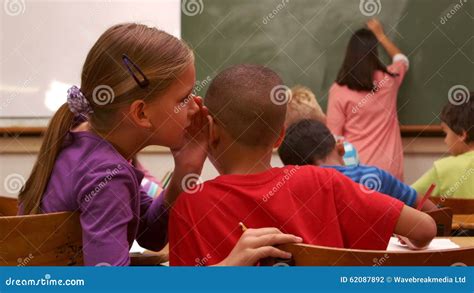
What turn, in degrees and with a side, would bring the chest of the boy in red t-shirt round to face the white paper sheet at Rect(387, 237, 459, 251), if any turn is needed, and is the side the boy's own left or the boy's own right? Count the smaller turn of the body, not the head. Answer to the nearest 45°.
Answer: approximately 45° to the boy's own right

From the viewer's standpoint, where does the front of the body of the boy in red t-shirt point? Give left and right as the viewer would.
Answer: facing away from the viewer

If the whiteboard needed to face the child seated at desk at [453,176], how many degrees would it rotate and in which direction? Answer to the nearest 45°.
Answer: approximately 45° to its left

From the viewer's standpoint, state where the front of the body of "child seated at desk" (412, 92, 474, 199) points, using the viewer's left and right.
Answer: facing away from the viewer and to the left of the viewer

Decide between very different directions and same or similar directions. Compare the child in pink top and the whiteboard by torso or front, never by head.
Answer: very different directions

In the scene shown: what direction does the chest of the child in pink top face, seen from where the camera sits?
away from the camera

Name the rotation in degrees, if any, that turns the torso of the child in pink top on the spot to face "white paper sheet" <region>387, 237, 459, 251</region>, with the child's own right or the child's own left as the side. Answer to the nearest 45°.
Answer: approximately 180°

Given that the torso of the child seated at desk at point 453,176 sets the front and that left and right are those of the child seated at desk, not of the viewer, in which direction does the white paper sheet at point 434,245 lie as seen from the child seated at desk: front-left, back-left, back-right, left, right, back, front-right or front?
back-left

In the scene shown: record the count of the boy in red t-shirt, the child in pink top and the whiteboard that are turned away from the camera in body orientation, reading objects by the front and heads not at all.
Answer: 2

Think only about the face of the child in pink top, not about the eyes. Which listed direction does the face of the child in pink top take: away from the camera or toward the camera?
away from the camera

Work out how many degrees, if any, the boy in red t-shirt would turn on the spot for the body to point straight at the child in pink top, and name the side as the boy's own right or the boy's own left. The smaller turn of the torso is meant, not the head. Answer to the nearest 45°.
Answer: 0° — they already face them

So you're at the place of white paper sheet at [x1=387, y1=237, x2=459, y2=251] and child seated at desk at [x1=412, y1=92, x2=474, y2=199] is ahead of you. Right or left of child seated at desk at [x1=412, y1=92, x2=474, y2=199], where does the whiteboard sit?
left

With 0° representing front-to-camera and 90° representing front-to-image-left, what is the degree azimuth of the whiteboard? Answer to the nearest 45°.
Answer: approximately 0°
